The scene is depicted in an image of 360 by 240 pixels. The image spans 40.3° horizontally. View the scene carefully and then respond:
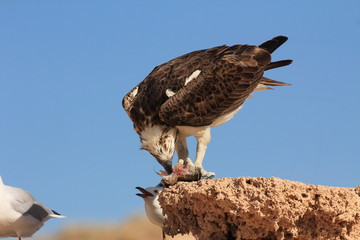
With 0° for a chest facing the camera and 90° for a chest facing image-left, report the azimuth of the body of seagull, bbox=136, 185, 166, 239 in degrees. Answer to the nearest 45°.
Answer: approximately 90°

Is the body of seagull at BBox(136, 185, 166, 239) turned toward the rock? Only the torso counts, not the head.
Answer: no

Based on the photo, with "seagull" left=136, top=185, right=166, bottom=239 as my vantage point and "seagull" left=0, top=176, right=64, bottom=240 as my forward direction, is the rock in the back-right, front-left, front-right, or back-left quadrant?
back-left
